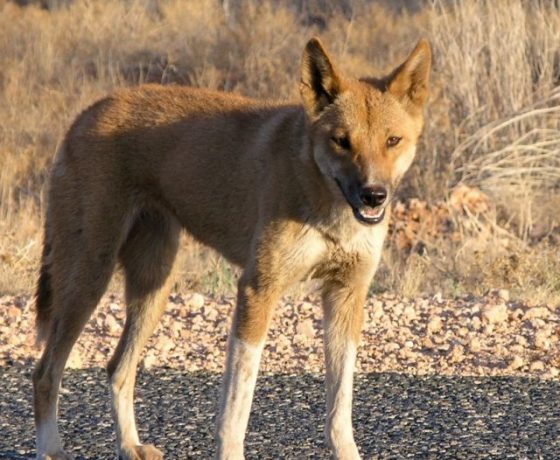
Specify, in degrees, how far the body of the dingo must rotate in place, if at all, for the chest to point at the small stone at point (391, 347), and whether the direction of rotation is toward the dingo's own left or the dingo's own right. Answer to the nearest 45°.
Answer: approximately 90° to the dingo's own left

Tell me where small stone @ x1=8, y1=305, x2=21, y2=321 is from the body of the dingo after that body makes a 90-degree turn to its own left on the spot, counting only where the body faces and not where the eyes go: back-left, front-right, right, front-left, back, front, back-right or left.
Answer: left

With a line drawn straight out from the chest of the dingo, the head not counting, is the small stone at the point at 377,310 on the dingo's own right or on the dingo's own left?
on the dingo's own left

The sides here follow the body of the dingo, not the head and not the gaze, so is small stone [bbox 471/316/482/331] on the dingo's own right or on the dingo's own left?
on the dingo's own left

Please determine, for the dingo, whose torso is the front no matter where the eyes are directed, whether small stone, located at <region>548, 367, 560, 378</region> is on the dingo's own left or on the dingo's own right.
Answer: on the dingo's own left

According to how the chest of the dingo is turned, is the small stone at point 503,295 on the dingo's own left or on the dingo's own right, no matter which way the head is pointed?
on the dingo's own left

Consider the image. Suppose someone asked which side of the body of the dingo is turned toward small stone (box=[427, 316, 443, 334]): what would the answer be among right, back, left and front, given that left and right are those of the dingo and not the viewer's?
left

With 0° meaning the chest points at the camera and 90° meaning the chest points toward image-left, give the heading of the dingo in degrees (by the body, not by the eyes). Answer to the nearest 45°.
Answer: approximately 315°
